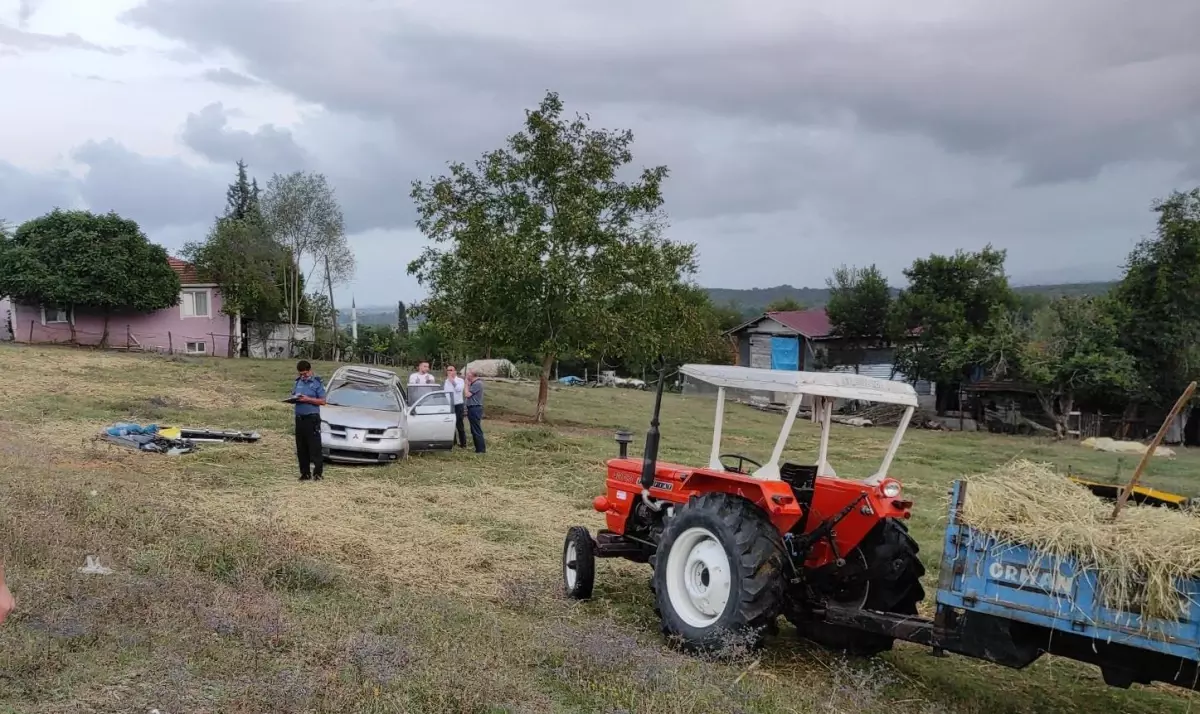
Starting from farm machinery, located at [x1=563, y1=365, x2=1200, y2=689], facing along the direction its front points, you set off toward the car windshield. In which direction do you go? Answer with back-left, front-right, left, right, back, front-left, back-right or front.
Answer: front

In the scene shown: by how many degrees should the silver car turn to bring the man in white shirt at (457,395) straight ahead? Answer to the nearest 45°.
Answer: approximately 135° to its left

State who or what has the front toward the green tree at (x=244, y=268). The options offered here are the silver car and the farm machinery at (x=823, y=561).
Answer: the farm machinery

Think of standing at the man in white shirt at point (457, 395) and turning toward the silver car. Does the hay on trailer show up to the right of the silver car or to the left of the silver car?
left

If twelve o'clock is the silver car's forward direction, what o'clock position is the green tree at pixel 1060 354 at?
The green tree is roughly at 8 o'clock from the silver car.

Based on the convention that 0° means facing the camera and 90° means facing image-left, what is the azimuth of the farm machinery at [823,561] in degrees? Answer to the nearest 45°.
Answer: approximately 135°

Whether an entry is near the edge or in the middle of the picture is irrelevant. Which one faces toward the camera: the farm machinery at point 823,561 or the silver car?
the silver car

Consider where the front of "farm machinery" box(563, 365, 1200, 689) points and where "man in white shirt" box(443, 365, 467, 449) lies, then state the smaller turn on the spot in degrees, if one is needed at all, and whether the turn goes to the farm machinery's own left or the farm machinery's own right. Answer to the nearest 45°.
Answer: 0° — it already faces them

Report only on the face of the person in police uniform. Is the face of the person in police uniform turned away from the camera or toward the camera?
toward the camera

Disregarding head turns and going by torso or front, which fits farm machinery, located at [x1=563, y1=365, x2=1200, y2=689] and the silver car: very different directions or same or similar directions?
very different directions

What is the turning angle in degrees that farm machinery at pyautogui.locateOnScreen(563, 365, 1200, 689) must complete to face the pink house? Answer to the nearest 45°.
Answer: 0° — it already faces it

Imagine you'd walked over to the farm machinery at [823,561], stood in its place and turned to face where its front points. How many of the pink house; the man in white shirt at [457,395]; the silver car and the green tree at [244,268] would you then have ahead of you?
4

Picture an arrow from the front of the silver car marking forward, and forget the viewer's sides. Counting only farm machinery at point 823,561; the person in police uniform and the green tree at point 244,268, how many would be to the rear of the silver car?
1

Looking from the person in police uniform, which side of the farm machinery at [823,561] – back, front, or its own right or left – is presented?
front

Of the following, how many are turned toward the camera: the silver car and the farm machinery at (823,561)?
1

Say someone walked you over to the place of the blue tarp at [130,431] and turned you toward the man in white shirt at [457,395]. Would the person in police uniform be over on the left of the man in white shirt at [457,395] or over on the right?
right

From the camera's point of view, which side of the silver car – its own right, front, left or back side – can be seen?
front
